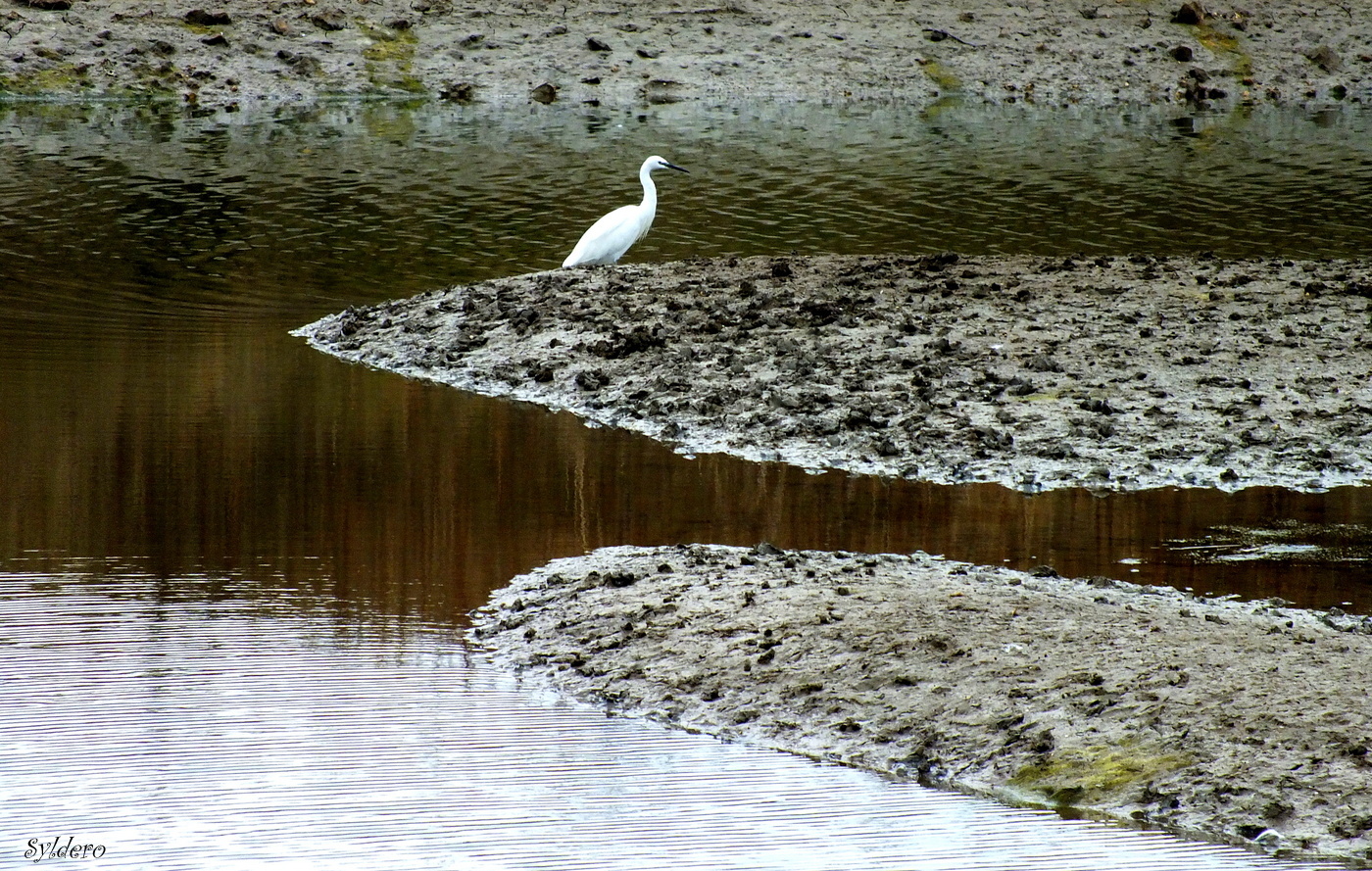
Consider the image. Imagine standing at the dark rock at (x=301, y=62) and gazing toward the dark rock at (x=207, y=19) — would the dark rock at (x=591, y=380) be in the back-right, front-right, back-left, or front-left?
back-left

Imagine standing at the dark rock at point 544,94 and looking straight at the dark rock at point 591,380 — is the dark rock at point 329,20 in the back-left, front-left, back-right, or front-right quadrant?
back-right

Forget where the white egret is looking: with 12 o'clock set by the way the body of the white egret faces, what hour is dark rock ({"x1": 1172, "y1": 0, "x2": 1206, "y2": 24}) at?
The dark rock is roughly at 10 o'clock from the white egret.

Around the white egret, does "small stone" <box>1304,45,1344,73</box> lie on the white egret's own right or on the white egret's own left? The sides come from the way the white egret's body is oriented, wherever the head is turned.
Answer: on the white egret's own left

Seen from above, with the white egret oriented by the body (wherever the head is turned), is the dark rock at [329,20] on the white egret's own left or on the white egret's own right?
on the white egret's own left

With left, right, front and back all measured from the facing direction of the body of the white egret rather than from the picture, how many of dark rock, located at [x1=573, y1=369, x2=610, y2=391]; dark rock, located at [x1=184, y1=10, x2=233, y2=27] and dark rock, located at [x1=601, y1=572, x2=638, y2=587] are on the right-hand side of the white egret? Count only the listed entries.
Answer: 2

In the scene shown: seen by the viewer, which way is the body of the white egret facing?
to the viewer's right

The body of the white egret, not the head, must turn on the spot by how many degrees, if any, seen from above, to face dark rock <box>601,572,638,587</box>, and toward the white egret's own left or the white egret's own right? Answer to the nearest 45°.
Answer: approximately 90° to the white egret's own right

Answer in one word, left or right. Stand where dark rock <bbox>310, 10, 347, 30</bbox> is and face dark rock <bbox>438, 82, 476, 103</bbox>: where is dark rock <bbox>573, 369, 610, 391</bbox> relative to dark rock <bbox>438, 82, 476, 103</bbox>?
right

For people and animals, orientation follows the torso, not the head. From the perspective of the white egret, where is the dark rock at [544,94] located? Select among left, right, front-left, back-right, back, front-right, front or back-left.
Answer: left
